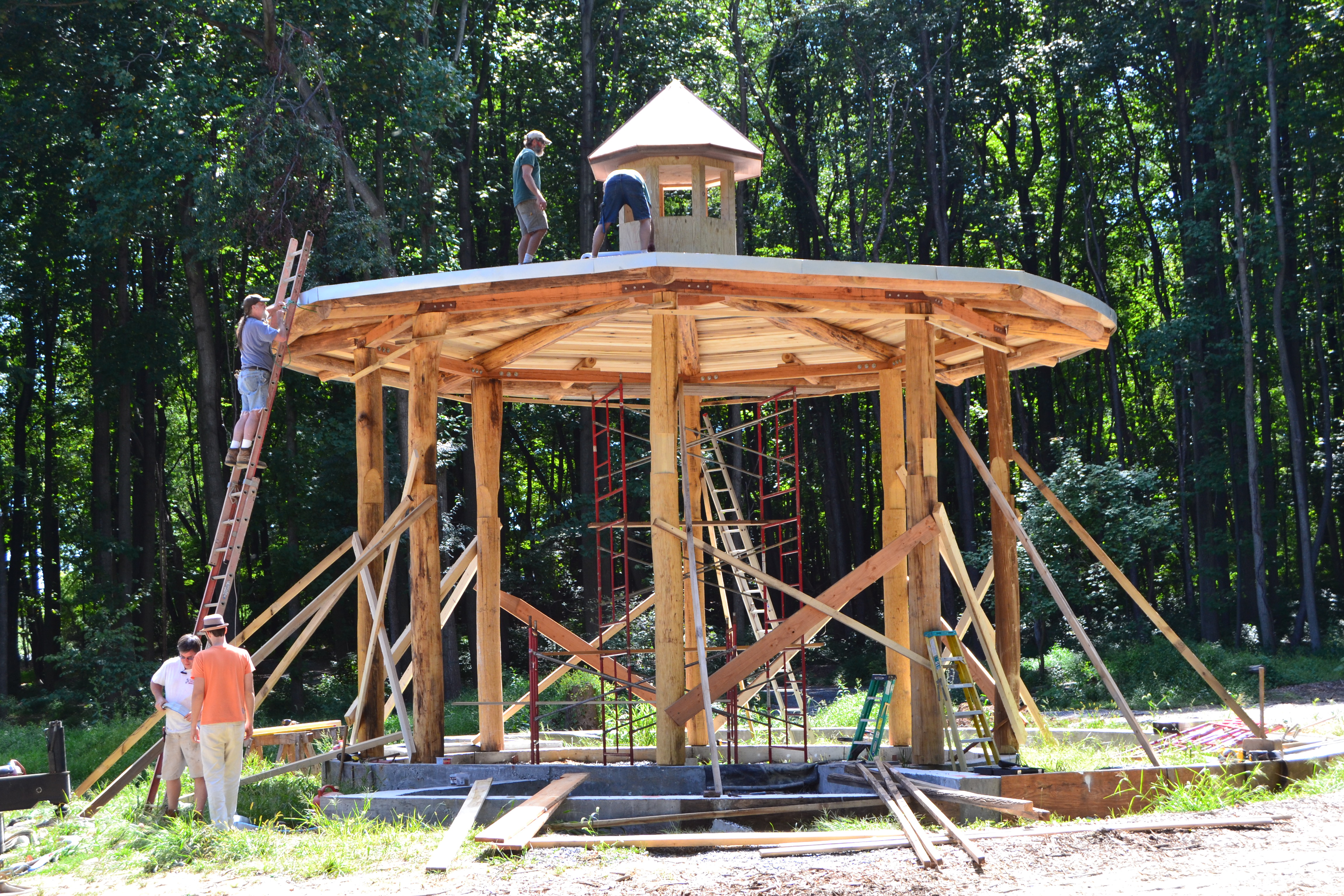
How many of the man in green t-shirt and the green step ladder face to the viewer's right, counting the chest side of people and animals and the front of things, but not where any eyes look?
1

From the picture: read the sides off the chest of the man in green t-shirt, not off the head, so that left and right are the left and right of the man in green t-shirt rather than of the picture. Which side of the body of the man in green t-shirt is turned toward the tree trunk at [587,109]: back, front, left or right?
left

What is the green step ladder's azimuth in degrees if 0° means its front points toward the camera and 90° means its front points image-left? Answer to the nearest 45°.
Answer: approximately 45°

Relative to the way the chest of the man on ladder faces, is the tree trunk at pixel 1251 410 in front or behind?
in front

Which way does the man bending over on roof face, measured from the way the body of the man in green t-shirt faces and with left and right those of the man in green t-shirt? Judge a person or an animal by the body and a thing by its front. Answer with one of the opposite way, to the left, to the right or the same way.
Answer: to the left

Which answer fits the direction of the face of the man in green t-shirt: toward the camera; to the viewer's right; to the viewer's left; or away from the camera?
to the viewer's right

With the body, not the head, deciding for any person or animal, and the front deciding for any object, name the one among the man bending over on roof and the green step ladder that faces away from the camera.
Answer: the man bending over on roof

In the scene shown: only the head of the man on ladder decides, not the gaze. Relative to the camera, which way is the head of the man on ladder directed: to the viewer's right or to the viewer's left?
to the viewer's right

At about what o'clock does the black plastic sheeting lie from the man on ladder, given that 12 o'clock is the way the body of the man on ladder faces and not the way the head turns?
The black plastic sheeting is roughly at 2 o'clock from the man on ladder.

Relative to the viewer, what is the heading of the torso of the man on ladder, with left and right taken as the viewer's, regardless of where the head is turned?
facing away from the viewer and to the right of the viewer

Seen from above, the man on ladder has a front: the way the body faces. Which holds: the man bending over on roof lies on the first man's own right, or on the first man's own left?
on the first man's own right

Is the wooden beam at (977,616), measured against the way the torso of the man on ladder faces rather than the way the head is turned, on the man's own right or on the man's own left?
on the man's own right

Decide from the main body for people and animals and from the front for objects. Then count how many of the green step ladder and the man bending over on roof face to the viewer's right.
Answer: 0

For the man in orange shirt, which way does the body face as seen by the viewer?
away from the camera

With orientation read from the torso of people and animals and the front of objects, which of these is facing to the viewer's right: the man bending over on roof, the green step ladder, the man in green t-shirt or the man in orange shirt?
the man in green t-shirt

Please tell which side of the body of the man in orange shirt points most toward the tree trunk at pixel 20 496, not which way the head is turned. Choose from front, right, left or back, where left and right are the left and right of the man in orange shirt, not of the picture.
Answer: front

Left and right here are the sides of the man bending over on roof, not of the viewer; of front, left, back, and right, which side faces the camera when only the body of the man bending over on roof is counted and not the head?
back
